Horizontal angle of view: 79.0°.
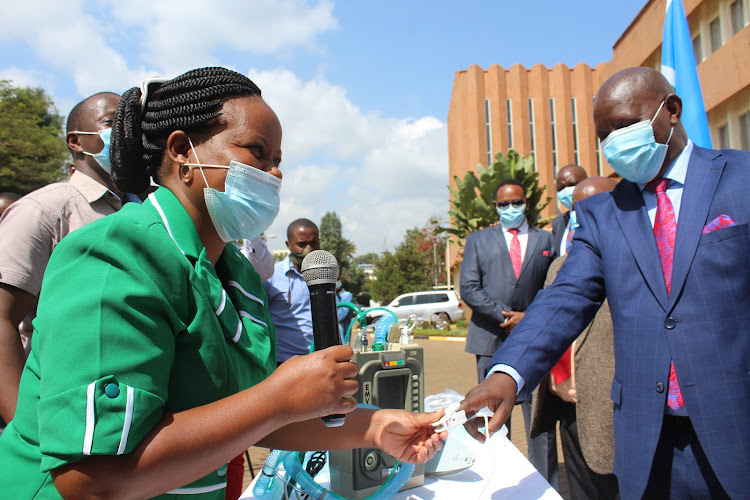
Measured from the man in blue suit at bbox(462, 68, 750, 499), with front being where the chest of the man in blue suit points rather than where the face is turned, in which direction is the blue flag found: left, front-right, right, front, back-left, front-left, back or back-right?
back-right

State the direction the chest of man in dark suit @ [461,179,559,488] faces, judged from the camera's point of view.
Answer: toward the camera

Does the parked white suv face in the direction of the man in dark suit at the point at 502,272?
no

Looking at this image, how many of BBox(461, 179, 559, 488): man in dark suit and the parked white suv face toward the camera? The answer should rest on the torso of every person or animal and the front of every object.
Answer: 1

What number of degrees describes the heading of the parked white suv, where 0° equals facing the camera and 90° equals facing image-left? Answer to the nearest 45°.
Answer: approximately 90°

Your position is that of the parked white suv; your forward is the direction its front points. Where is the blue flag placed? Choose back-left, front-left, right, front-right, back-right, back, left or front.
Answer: left

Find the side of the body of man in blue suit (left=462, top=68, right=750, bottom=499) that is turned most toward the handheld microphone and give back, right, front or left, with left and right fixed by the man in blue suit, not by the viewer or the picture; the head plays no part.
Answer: front

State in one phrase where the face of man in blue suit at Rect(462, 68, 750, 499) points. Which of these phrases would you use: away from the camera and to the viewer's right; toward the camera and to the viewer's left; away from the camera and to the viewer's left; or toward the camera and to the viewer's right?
toward the camera and to the viewer's left

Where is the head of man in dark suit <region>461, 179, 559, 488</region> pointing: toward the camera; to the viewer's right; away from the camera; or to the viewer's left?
toward the camera

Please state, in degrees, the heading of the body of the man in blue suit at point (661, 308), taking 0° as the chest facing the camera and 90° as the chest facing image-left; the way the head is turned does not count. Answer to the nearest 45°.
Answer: approximately 45°

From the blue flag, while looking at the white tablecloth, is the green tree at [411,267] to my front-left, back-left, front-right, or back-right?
back-right

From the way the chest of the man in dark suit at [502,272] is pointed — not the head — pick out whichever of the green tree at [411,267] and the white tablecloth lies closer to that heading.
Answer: the white tablecloth

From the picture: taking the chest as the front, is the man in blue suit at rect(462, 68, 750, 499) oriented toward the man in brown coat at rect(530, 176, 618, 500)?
no

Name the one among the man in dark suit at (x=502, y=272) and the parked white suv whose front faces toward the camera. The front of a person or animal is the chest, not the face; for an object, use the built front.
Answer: the man in dark suit

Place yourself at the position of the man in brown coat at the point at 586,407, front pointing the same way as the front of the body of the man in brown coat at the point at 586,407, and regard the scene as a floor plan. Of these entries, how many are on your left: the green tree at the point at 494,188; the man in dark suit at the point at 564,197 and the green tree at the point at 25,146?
0

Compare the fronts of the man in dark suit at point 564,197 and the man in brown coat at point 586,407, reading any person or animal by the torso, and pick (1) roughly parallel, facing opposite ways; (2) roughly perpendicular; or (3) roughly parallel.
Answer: roughly parallel

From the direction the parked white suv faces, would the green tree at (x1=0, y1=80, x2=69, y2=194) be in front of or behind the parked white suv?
in front

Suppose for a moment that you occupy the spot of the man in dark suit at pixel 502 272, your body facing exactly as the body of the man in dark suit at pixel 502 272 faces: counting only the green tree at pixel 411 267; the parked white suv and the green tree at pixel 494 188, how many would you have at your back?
3

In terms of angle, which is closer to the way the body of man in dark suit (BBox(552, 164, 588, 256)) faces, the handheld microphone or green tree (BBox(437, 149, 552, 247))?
the handheld microphone
